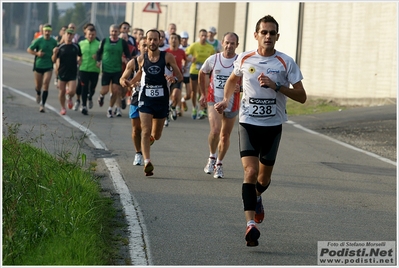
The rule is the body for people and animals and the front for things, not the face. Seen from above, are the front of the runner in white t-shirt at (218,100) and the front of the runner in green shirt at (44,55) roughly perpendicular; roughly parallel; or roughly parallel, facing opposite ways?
roughly parallel

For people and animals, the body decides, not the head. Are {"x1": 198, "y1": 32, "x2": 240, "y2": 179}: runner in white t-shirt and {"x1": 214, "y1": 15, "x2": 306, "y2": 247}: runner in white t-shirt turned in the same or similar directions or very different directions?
same or similar directions

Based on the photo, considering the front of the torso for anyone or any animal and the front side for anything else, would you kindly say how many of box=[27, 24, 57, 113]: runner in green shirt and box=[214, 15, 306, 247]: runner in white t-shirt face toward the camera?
2

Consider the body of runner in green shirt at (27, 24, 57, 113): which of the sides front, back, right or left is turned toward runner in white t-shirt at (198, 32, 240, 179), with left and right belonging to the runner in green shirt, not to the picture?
front

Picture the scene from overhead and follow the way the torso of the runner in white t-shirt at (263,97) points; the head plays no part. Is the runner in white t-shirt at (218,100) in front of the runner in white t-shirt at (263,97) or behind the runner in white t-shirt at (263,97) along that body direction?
behind

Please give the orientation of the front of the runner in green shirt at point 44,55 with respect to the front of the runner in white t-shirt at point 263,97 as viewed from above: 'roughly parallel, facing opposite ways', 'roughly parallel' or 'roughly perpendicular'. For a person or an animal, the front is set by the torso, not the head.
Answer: roughly parallel

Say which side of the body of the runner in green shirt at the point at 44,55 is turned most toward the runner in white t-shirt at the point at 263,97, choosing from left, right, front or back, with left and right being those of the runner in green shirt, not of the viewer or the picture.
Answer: front

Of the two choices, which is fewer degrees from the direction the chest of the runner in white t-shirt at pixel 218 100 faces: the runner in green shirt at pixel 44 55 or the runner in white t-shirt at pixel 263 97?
the runner in white t-shirt

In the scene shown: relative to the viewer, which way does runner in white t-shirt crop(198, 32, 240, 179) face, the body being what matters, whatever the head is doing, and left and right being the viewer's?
facing the viewer

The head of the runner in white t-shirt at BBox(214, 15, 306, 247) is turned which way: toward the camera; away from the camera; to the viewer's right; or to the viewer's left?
toward the camera

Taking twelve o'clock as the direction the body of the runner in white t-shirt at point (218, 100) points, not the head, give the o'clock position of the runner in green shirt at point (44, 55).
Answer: The runner in green shirt is roughly at 5 o'clock from the runner in white t-shirt.

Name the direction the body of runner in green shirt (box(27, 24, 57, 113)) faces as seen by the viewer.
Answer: toward the camera

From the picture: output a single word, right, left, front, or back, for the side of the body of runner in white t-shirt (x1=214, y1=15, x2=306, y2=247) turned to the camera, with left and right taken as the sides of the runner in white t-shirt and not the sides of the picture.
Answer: front
